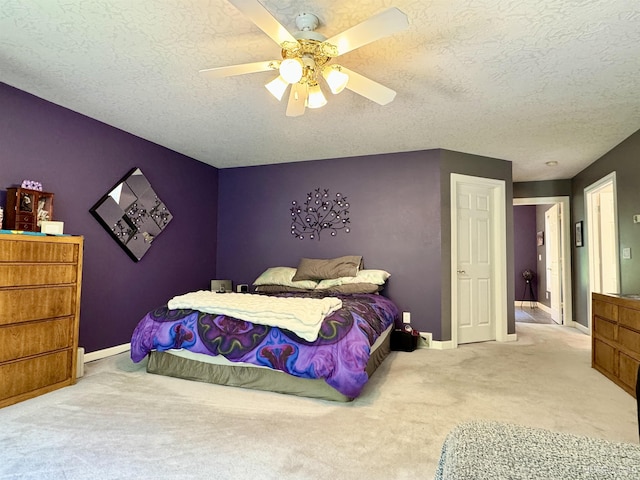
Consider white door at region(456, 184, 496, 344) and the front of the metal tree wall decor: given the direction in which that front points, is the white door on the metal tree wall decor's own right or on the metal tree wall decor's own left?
on the metal tree wall decor's own left

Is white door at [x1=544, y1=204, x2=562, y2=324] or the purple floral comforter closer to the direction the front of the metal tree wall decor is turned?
the purple floral comforter

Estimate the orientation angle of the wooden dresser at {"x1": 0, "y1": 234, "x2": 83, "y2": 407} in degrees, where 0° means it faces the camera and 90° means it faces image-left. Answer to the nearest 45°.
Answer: approximately 315°

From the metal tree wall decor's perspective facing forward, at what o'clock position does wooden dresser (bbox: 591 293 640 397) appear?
The wooden dresser is roughly at 10 o'clock from the metal tree wall decor.

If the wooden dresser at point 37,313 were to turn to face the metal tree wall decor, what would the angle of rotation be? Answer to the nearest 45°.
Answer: approximately 45° to its left

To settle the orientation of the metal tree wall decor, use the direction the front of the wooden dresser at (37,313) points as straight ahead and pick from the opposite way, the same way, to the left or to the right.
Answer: to the right

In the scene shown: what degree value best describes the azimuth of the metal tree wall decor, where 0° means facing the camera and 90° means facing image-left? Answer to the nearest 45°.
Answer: approximately 0°

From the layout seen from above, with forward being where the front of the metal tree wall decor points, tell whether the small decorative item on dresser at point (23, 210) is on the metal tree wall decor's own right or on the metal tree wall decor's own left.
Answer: on the metal tree wall decor's own right

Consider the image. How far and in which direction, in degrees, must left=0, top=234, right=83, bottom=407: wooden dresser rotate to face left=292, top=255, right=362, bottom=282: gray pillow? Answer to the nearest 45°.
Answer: approximately 45° to its left
